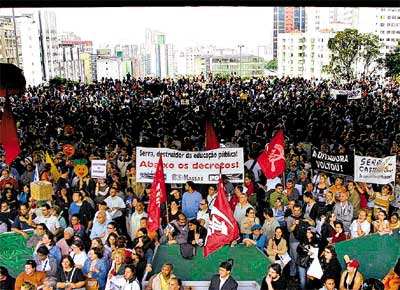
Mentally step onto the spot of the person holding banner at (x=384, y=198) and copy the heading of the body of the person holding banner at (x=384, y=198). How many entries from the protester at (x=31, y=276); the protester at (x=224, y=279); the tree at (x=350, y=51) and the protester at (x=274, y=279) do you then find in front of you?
3

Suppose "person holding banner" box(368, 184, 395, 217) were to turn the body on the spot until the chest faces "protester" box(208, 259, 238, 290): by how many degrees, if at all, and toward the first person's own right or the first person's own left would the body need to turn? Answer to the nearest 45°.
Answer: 0° — they already face them

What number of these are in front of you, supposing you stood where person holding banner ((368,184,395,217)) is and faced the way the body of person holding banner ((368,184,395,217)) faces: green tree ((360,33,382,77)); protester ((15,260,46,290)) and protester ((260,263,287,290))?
2

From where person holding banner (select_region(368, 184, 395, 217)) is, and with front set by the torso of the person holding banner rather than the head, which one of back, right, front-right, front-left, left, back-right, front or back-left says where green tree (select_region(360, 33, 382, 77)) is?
back-right

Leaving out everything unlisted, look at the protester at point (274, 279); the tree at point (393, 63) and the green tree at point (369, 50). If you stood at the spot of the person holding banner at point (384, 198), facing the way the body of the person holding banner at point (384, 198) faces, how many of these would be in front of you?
1

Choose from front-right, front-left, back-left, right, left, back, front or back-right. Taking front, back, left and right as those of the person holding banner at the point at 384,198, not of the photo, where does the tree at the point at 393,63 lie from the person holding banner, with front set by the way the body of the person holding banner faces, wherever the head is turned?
back-right

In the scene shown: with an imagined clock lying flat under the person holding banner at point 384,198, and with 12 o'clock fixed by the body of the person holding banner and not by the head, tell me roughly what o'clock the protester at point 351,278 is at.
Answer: The protester is roughly at 11 o'clock from the person holding banner.

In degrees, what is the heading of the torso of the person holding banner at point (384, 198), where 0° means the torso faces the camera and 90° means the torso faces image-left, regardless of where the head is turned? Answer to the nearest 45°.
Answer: approximately 45°

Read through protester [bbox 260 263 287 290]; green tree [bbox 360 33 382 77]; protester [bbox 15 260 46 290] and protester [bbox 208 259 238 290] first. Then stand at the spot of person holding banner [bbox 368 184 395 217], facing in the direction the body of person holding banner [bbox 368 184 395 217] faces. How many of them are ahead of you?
3

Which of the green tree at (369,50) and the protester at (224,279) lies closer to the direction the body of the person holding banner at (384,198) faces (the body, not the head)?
the protester

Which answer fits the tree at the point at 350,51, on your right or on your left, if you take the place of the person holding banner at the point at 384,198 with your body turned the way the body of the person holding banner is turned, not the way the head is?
on your right

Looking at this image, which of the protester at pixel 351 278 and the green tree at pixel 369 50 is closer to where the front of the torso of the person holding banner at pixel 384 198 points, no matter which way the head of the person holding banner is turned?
the protester

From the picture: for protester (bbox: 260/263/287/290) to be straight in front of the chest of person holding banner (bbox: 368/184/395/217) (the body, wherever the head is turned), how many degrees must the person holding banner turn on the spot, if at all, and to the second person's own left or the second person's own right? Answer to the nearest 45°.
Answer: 0° — they already face them
